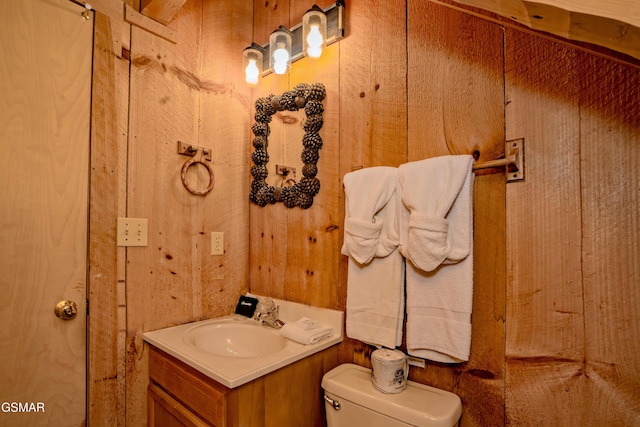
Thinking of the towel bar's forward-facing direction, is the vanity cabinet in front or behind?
in front

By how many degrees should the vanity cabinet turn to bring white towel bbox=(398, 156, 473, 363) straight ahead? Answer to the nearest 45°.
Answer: approximately 90° to its left

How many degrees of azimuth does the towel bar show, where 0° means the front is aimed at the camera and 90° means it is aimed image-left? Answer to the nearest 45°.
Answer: approximately 45°

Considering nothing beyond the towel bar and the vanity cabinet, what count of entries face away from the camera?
0

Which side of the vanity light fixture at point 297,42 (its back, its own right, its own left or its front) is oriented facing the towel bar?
left

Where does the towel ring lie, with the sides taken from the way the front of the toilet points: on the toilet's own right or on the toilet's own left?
on the toilet's own right

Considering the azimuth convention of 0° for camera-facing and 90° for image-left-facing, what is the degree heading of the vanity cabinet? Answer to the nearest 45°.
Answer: approximately 45°

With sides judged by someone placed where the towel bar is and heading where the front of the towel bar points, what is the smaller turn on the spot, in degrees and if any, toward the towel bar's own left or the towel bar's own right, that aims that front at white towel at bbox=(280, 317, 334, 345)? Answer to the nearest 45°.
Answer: approximately 45° to the towel bar's own right

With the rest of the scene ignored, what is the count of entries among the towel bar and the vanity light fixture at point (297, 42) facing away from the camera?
0

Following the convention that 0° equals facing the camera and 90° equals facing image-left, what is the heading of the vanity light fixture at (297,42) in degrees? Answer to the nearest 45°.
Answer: approximately 45°
